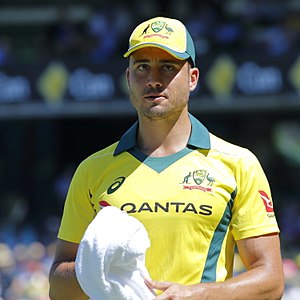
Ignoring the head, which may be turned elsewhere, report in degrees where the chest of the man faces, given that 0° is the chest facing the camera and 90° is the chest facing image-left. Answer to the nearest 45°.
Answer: approximately 0°
